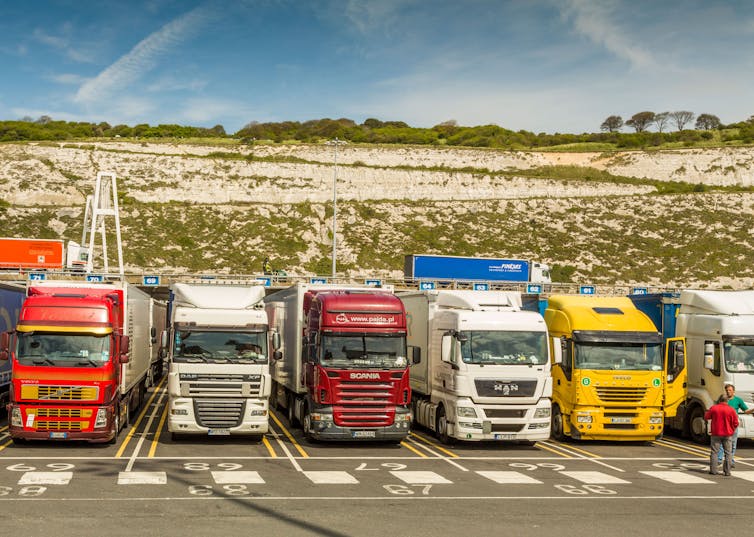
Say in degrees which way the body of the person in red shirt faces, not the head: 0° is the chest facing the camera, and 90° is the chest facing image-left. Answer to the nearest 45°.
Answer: approximately 180°

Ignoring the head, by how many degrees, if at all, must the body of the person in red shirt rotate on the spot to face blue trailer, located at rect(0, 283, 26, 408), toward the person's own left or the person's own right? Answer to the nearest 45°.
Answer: approximately 90° to the person's own left

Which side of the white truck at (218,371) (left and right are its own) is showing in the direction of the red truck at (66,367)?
right

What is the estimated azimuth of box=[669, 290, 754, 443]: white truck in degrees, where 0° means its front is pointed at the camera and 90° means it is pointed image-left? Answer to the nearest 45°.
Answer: approximately 315°

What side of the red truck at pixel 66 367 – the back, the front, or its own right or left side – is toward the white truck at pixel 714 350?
left

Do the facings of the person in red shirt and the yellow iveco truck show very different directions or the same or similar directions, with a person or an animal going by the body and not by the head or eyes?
very different directions

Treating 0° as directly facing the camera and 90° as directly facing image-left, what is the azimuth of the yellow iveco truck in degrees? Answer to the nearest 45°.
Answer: approximately 0°
